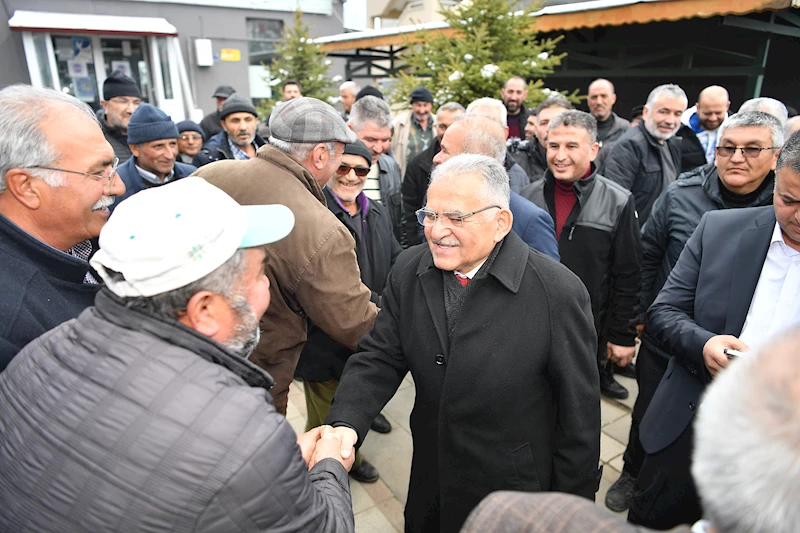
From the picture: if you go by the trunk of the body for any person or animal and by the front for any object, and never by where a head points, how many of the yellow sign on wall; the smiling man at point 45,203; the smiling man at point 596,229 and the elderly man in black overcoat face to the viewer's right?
1

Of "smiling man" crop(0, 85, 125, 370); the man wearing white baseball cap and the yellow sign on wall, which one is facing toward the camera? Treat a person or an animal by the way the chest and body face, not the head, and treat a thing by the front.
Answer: the yellow sign on wall

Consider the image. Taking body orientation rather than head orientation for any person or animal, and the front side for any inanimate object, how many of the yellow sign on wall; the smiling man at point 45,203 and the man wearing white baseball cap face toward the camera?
1

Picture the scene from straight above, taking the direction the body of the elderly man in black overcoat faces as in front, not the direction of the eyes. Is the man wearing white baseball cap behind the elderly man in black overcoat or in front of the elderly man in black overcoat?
in front

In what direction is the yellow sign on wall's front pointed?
toward the camera

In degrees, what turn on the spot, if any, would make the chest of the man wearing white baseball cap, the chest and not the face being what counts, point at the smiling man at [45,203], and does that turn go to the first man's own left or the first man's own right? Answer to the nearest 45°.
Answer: approximately 45° to the first man's own left

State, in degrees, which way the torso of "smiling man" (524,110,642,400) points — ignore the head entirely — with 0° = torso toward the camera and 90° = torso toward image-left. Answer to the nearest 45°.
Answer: approximately 45°

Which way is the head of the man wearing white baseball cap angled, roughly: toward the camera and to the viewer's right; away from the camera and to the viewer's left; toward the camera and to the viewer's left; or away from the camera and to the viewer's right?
away from the camera and to the viewer's right

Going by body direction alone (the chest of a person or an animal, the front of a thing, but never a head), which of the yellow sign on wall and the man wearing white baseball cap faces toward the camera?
the yellow sign on wall

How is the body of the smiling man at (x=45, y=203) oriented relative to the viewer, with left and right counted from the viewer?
facing to the right of the viewer

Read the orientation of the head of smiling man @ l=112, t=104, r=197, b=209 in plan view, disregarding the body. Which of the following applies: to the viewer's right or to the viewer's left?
to the viewer's right
